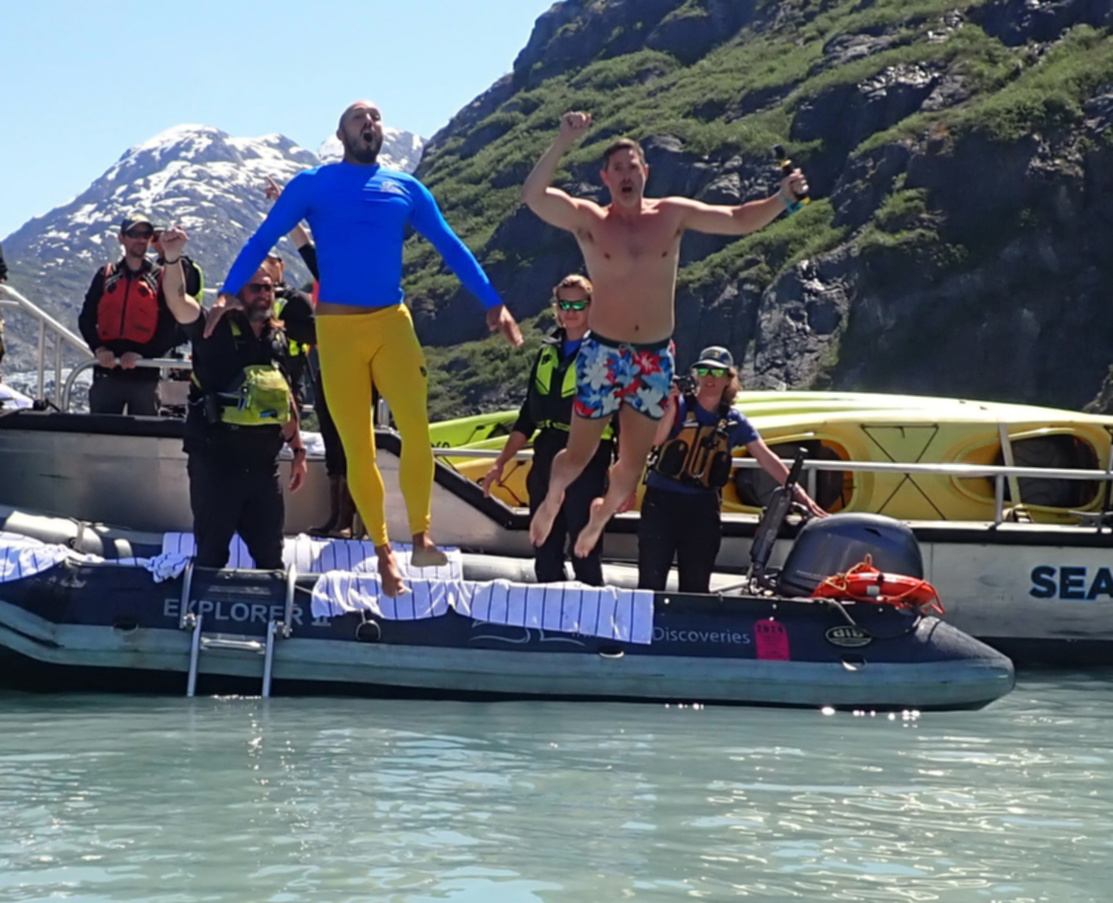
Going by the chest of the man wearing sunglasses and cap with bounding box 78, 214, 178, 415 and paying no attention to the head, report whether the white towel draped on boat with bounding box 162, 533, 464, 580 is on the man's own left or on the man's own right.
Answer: on the man's own left

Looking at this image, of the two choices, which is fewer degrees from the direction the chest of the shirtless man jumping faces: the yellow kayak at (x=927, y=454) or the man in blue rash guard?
the man in blue rash guard

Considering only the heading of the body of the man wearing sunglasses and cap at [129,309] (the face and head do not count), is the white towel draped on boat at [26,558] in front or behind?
in front

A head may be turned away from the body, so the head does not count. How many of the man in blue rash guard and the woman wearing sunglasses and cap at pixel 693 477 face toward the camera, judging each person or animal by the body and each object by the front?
2

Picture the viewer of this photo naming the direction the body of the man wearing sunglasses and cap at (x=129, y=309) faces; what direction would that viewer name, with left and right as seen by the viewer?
facing the viewer

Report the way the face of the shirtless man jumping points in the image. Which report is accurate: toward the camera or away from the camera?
toward the camera

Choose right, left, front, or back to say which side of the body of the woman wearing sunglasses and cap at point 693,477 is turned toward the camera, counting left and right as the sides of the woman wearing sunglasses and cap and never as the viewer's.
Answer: front

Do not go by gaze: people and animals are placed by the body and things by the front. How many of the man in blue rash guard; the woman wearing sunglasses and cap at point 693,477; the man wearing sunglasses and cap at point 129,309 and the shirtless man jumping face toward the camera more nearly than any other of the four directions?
4

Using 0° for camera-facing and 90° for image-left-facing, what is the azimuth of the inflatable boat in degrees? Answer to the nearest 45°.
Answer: approximately 90°

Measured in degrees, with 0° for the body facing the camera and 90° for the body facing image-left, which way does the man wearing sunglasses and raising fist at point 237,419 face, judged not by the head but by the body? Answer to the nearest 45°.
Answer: approximately 315°

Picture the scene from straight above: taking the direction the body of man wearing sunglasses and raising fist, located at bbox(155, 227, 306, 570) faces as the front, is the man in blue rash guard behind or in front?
in front

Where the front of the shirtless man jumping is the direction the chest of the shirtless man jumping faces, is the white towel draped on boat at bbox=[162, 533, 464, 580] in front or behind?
behind

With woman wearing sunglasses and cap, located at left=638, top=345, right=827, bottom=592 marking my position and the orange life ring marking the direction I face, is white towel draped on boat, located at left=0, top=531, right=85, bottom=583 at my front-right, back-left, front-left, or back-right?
back-right

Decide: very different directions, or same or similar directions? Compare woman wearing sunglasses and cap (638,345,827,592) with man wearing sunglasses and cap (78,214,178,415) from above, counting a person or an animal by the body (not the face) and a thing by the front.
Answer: same or similar directions

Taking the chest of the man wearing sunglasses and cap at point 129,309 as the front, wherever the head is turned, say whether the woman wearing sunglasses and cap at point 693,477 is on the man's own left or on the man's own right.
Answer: on the man's own left
